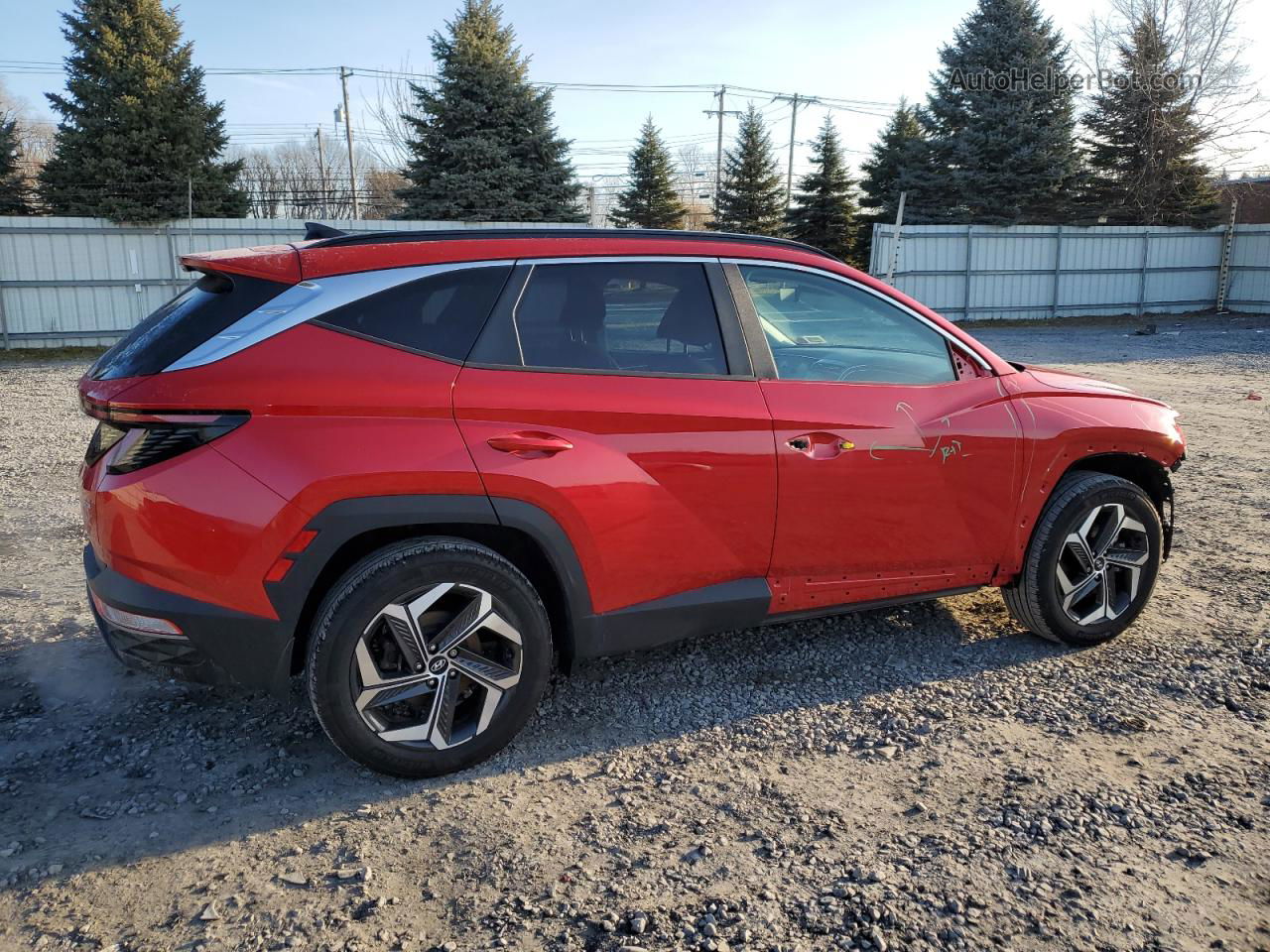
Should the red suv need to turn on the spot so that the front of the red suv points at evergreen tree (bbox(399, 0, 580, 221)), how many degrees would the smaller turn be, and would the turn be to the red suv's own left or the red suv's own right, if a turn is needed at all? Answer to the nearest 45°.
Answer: approximately 45° to the red suv's own left

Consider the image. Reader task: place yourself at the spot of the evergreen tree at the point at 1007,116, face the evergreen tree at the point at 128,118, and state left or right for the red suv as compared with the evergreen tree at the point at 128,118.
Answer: left

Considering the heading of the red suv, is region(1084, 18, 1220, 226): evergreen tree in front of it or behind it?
in front

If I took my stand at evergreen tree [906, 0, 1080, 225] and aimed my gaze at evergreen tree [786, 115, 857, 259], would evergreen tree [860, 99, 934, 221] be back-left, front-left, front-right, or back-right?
front-right

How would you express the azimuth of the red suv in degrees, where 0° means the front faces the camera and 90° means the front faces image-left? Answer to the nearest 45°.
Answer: approximately 225°

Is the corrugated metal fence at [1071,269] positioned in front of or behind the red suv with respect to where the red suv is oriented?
in front

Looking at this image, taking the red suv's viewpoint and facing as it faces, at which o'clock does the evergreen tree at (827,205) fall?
The evergreen tree is roughly at 11 o'clock from the red suv.

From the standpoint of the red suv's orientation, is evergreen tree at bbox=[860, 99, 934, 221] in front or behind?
in front

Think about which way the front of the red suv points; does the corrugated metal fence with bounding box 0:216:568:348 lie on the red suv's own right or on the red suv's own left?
on the red suv's own left
